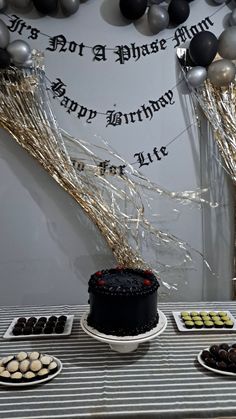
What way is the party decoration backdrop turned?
toward the camera

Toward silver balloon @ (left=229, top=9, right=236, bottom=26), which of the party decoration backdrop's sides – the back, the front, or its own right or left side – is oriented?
left

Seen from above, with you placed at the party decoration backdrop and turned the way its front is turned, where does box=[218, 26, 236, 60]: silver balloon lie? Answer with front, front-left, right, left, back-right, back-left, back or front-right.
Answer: left
